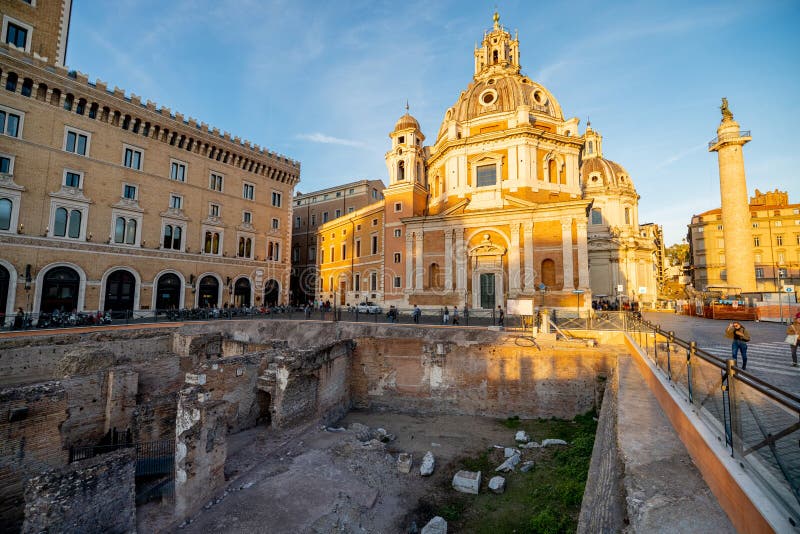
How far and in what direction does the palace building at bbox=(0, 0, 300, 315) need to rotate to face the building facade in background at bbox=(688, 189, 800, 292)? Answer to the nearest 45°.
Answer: approximately 45° to its left

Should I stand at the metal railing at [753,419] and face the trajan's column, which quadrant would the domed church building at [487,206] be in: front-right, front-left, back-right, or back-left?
front-left

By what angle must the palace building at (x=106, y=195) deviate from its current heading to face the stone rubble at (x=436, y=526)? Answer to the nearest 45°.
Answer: approximately 45° to its right

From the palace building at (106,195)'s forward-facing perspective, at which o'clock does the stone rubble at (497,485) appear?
The stone rubble is roughly at 1 o'clock from the palace building.

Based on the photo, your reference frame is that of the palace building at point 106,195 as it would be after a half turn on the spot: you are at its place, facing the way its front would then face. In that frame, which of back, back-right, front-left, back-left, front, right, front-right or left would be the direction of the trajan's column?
back

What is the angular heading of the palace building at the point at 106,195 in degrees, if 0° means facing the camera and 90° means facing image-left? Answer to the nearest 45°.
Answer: approximately 315°

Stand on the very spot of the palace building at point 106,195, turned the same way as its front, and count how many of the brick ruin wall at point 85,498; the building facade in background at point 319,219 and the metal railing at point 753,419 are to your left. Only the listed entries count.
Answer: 1

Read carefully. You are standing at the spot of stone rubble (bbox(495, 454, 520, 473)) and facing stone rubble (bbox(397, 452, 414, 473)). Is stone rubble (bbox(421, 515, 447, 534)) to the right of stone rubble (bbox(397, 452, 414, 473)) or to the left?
left

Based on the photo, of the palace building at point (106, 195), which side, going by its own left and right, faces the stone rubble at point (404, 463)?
front

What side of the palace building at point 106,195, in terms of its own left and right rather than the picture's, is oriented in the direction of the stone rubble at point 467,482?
front

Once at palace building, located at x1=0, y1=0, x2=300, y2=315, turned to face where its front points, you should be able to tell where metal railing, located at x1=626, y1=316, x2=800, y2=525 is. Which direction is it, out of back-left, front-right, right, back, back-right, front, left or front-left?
front-right

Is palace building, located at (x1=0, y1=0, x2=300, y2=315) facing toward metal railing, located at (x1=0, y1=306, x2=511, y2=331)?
yes

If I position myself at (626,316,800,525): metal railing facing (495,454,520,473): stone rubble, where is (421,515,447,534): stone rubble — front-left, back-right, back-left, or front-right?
front-left

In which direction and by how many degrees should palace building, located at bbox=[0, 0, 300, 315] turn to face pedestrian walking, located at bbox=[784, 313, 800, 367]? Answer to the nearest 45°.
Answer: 0° — it already faces them
